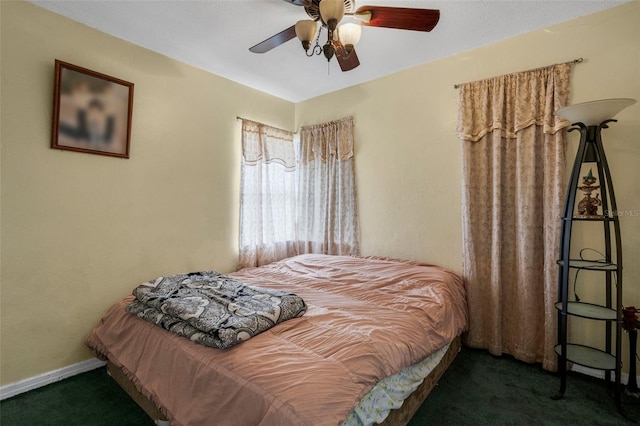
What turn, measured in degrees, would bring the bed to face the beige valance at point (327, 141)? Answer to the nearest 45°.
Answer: approximately 135° to its right

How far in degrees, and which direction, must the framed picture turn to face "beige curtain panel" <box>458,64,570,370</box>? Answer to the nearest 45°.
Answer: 0° — it already faces it

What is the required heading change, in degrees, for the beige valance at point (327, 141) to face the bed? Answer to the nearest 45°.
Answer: approximately 45° to its left

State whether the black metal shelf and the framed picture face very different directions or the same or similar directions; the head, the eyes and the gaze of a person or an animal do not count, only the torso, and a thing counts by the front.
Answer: very different directions

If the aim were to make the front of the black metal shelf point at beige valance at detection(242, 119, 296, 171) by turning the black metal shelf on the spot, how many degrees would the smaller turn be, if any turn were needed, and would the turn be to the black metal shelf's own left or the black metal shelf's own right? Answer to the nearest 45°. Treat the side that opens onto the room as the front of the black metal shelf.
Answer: approximately 45° to the black metal shelf's own right

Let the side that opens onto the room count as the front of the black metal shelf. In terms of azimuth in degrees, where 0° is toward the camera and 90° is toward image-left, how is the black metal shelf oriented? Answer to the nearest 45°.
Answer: approximately 45°

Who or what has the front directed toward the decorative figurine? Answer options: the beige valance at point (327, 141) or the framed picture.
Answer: the framed picture

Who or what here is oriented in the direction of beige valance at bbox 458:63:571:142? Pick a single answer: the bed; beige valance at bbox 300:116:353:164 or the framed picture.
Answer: the framed picture

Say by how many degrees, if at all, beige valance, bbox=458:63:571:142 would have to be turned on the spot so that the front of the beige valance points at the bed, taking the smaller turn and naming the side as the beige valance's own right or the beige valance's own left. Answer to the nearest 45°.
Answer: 0° — it already faces it

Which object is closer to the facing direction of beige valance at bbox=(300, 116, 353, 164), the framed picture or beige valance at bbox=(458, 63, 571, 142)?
the framed picture

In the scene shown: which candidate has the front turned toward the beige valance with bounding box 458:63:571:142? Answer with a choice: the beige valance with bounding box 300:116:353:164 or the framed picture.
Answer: the framed picture

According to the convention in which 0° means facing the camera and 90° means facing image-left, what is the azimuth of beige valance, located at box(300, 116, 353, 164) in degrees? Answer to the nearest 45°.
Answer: approximately 45°

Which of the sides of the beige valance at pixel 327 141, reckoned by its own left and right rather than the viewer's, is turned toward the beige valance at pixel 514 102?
left
